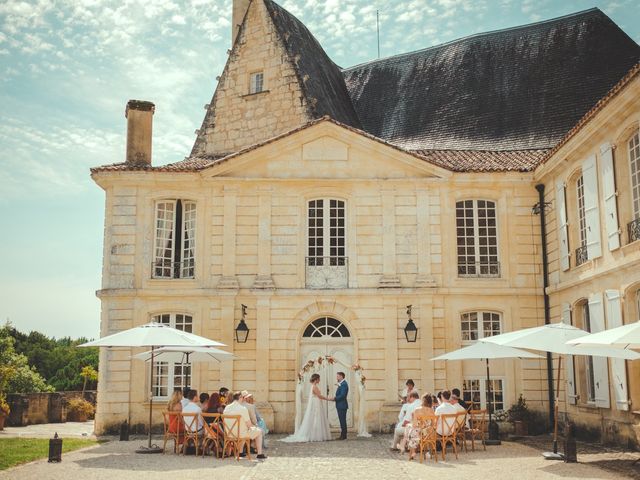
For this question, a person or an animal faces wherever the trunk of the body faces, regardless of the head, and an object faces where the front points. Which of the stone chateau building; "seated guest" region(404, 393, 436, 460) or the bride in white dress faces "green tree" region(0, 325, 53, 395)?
the seated guest

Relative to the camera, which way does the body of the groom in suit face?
to the viewer's left

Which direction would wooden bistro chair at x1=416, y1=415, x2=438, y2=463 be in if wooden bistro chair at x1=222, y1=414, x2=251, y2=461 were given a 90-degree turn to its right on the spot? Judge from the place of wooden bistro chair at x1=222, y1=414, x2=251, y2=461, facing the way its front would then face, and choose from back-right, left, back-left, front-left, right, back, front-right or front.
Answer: front-left

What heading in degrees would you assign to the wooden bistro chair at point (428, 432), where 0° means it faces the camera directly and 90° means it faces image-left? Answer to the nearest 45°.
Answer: approximately 180°

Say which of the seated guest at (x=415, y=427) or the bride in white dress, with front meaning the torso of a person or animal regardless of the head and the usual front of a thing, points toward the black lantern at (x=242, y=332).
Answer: the seated guest

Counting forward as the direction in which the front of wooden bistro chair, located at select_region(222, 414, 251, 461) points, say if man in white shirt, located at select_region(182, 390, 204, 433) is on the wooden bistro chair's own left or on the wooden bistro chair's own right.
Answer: on the wooden bistro chair's own left

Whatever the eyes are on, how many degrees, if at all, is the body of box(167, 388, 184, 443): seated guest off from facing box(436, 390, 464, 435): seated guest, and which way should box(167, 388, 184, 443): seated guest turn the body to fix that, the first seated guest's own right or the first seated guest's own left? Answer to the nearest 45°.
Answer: approximately 45° to the first seated guest's own right

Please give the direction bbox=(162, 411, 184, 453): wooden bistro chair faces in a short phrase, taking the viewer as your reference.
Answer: facing away from the viewer and to the right of the viewer

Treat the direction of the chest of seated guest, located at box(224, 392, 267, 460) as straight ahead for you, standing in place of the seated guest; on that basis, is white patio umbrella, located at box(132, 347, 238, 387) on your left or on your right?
on your left

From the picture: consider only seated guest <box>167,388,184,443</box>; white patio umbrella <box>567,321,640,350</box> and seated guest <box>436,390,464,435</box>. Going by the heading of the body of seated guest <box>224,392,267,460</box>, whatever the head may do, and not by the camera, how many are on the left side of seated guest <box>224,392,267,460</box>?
1

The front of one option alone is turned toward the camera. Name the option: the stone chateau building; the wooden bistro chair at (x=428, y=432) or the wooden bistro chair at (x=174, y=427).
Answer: the stone chateau building

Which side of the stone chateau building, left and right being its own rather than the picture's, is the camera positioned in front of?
front

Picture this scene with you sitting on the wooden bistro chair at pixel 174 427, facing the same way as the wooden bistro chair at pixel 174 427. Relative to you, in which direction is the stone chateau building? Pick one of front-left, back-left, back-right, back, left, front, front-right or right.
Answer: front

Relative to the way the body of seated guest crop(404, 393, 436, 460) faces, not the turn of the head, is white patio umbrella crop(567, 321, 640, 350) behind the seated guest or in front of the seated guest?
behind

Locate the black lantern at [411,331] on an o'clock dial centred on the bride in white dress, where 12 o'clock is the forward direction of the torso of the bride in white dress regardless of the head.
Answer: The black lantern is roughly at 11 o'clock from the bride in white dress.

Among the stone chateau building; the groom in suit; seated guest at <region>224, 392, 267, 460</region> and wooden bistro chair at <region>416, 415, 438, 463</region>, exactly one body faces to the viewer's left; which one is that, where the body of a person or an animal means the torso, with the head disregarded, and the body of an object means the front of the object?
the groom in suit

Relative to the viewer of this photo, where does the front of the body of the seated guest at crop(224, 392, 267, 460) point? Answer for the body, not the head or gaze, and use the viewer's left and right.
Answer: facing away from the viewer and to the right of the viewer

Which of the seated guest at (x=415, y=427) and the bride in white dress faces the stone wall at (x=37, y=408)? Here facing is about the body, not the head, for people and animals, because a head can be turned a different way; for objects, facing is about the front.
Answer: the seated guest

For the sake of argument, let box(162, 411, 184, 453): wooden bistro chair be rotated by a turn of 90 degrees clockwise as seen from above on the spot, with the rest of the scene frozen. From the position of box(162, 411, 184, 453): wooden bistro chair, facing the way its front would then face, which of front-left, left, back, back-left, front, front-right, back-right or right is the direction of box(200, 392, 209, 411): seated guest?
left

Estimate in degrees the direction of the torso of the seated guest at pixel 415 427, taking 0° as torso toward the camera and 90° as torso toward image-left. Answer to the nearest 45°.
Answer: approximately 135°

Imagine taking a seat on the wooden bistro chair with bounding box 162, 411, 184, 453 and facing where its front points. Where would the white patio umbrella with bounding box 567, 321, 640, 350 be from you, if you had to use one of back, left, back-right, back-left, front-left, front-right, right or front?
right
